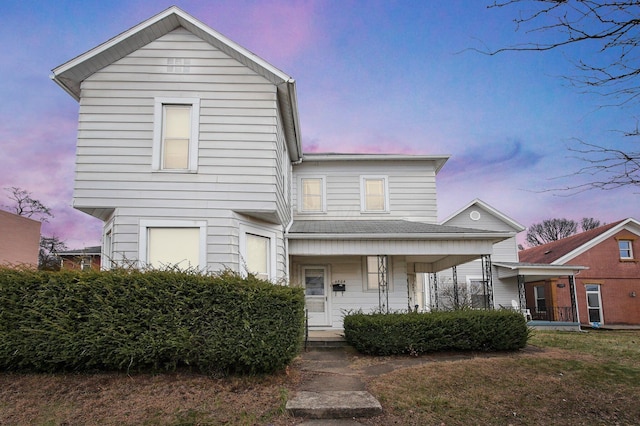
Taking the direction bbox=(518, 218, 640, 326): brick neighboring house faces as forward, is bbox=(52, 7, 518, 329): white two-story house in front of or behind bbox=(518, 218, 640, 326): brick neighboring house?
in front

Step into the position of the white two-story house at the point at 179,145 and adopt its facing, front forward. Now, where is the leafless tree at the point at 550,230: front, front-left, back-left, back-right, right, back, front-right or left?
back-left

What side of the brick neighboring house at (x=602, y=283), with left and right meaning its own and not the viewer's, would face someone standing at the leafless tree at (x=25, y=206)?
right

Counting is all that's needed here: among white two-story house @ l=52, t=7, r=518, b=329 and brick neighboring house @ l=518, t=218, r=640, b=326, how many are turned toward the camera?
2

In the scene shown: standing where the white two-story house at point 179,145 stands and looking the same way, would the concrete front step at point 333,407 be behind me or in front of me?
in front

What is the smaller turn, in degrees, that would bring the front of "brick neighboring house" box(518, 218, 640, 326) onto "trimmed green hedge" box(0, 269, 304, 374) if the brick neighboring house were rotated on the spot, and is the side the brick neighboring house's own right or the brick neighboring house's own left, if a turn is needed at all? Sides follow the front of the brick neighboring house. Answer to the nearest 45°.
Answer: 0° — it already faces it

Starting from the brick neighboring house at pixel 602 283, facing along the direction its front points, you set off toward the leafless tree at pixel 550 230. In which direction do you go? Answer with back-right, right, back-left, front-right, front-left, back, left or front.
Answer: back

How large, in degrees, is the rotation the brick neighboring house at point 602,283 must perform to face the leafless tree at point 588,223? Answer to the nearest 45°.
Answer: approximately 180°

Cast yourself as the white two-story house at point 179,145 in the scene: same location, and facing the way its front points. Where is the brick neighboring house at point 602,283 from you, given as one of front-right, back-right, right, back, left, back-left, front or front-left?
back-left

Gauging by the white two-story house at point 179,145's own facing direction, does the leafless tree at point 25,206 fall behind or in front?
behind

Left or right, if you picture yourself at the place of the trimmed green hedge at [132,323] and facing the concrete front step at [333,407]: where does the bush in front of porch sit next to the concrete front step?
left

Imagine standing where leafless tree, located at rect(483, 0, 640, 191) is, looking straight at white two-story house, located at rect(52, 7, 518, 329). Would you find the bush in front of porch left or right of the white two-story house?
right

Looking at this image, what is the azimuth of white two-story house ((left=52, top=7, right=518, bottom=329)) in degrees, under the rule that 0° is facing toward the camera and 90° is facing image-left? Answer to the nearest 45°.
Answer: approximately 0°
